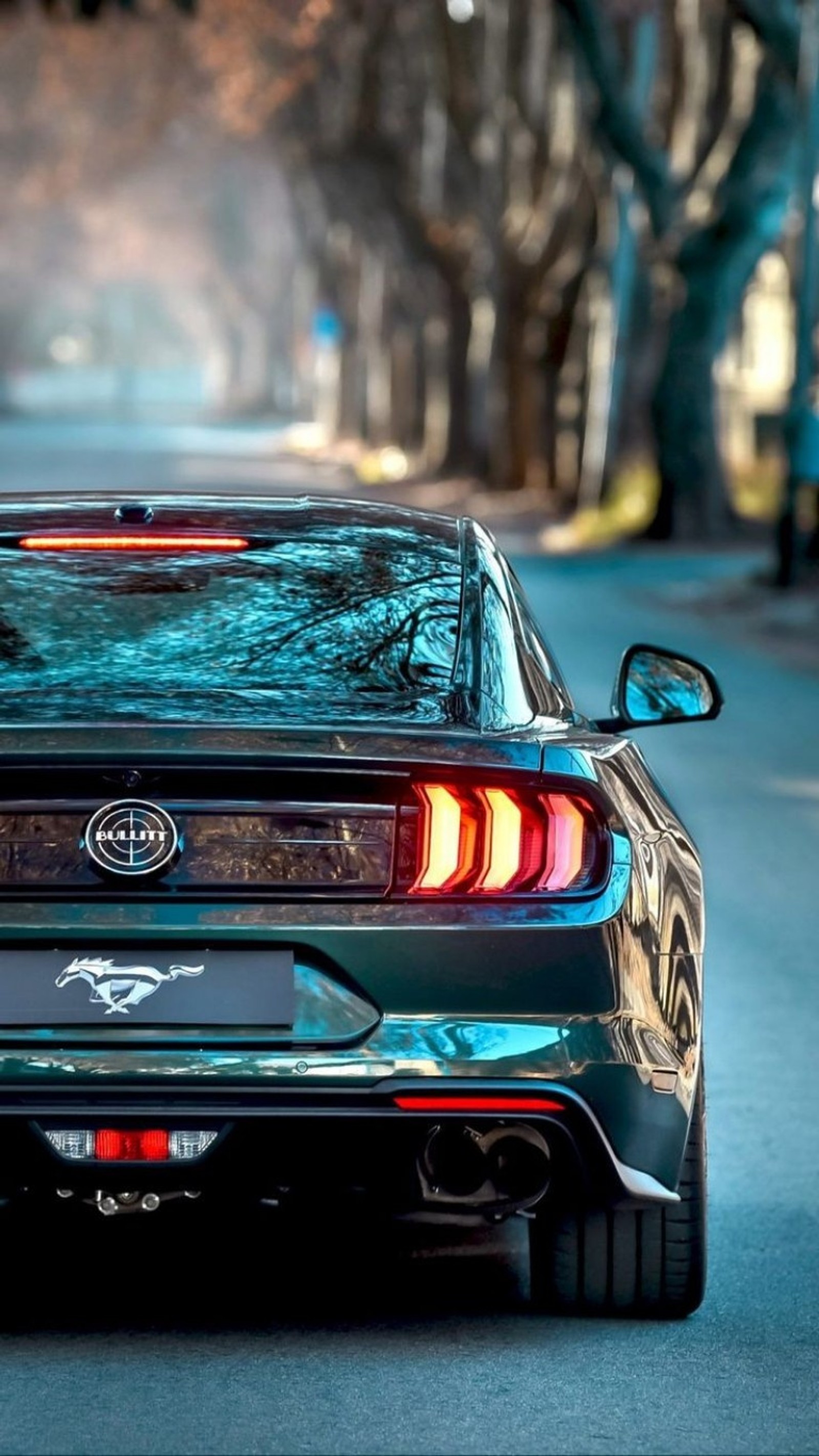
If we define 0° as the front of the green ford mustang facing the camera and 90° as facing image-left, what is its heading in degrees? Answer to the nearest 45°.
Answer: approximately 180°

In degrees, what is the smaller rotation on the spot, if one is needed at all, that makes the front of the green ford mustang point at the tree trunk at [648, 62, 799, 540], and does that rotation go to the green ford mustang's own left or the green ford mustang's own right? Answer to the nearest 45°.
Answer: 0° — it already faces it
